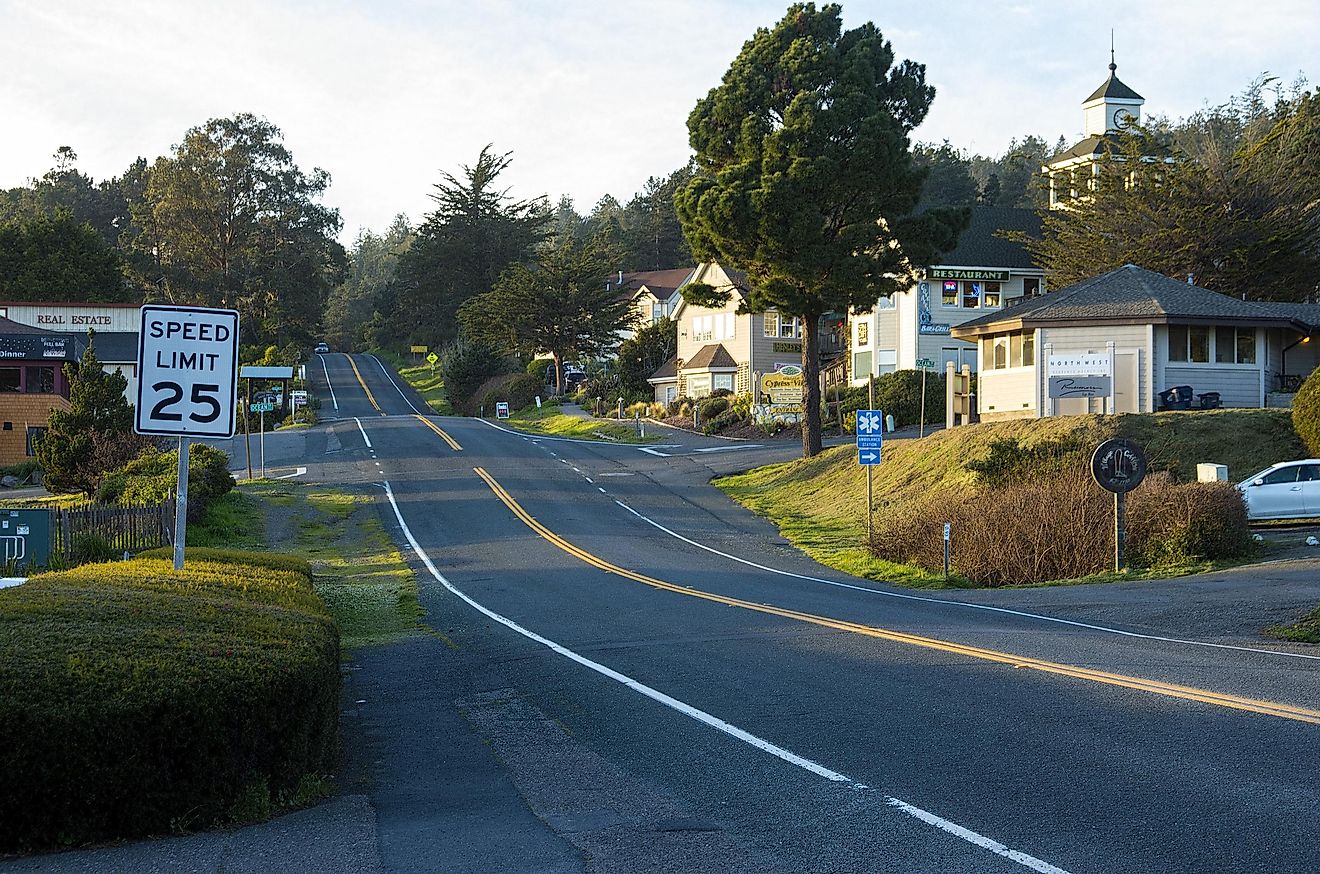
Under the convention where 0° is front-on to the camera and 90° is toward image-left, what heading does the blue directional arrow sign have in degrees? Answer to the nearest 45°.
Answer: approximately 0°

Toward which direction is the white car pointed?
to the viewer's left

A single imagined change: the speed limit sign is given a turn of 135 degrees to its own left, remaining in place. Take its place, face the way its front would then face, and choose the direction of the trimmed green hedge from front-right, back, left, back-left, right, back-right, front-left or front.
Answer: back-right

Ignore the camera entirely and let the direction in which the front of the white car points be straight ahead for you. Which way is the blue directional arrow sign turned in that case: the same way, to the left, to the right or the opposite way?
to the left

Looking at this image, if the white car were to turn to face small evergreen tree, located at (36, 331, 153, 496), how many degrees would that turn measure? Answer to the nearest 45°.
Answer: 0° — it already faces it

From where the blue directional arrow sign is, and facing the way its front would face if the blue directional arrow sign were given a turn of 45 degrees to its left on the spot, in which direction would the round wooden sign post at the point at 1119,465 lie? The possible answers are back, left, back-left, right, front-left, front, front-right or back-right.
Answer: front

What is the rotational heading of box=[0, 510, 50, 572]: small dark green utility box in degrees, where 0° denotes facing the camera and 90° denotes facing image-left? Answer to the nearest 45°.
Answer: approximately 0°

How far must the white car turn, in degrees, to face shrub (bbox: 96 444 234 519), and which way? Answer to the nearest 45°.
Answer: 0° — it already faces it

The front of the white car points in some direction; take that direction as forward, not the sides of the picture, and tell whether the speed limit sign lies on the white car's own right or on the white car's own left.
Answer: on the white car's own left

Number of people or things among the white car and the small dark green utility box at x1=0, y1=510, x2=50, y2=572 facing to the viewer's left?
1

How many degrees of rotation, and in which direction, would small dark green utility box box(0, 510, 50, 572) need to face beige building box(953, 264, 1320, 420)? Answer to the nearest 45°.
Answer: approximately 90° to its left

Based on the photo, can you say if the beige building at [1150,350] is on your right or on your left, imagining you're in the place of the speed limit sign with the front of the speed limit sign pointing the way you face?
on your left
